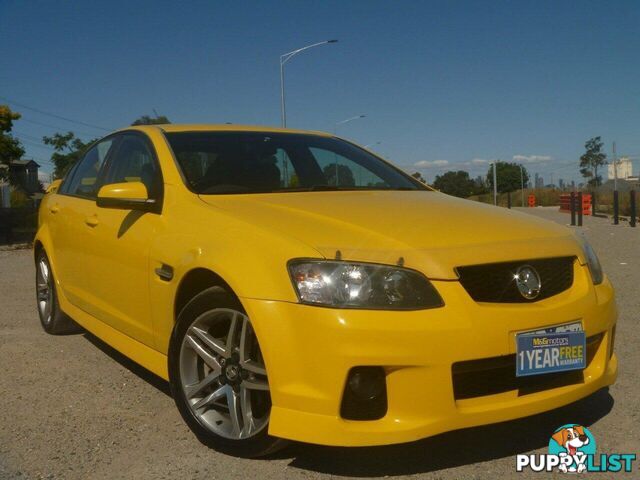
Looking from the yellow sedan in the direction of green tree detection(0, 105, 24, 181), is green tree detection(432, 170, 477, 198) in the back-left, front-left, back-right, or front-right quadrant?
front-right

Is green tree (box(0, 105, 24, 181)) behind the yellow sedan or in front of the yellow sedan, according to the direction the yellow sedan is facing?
behind

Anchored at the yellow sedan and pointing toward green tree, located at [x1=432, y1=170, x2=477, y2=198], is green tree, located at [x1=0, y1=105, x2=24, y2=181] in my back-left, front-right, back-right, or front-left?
front-left

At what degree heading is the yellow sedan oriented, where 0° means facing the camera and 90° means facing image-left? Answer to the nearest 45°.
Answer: approximately 315°

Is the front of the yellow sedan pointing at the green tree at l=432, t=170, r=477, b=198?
no
